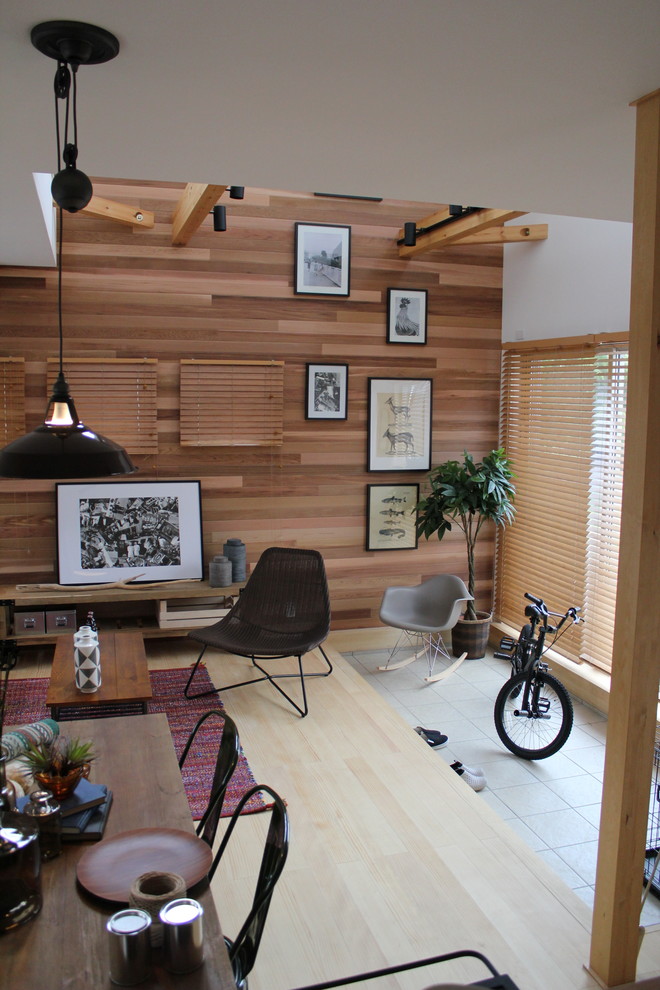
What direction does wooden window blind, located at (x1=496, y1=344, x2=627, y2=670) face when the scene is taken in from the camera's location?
facing the viewer and to the left of the viewer

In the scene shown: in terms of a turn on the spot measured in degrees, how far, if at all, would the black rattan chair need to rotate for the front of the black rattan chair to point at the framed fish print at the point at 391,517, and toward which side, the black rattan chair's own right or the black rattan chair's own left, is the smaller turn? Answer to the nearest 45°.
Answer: approximately 180°

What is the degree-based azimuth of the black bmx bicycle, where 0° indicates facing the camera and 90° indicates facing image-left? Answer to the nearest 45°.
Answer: approximately 0°

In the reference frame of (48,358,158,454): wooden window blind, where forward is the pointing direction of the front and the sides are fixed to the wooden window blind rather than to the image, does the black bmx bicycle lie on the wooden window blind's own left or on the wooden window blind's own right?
on the wooden window blind's own left

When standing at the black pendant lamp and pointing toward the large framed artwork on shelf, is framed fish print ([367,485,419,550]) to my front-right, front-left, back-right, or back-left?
front-right

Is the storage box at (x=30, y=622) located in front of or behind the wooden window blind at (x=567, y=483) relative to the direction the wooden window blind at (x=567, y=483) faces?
in front

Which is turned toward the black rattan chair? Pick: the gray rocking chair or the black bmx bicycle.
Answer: the gray rocking chair

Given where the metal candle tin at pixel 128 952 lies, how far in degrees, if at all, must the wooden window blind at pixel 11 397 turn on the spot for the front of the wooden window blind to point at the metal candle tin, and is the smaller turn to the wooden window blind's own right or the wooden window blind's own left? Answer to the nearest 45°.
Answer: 0° — it already faces it

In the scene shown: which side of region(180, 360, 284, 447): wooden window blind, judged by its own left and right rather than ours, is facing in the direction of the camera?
front

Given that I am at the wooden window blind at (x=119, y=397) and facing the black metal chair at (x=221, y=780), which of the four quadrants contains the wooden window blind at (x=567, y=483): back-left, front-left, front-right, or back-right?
front-left

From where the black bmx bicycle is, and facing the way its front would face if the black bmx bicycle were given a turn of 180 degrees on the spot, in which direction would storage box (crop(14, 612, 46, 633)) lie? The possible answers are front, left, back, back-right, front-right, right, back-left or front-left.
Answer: left

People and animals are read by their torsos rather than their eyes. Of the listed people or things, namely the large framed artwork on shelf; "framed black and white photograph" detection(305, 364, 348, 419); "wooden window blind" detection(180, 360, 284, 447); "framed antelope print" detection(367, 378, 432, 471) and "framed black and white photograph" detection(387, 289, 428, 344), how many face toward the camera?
5

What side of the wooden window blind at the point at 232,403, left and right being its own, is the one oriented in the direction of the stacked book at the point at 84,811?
front
